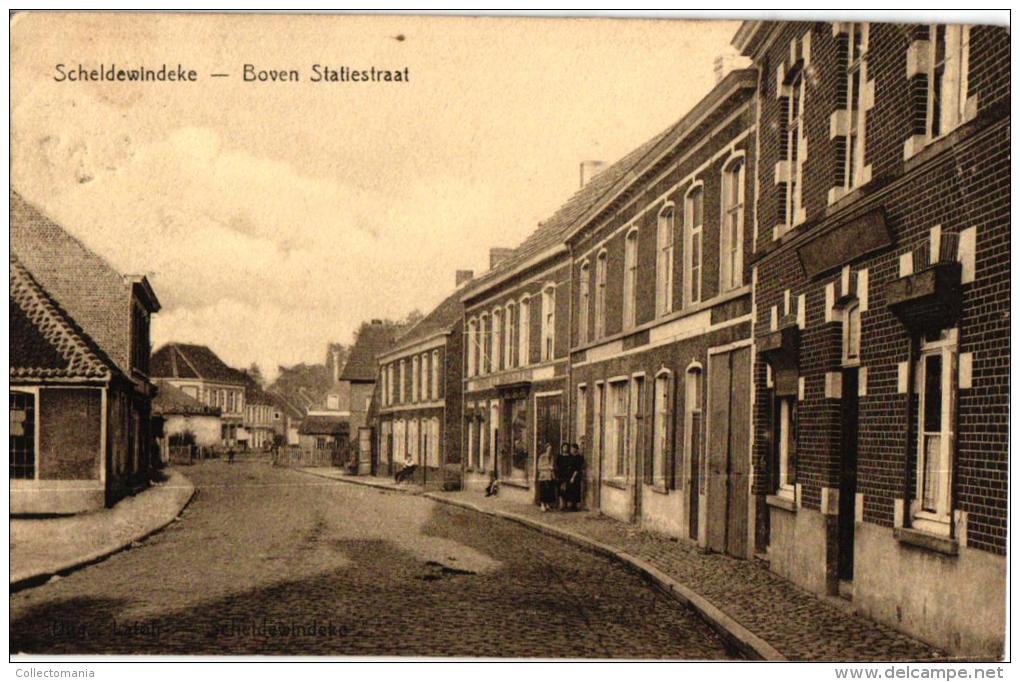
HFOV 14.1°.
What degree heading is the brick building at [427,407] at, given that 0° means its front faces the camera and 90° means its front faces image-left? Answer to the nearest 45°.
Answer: approximately 45°

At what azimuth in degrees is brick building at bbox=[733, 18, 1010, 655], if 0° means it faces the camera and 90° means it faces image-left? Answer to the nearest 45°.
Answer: approximately 45°

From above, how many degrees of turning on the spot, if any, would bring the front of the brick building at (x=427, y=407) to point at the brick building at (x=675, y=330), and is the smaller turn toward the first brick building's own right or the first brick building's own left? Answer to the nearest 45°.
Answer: approximately 90° to the first brick building's own left

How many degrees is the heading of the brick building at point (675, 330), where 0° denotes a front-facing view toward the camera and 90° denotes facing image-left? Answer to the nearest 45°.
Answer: approximately 45°
